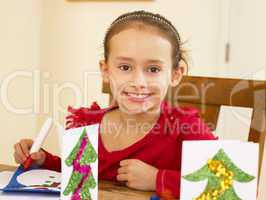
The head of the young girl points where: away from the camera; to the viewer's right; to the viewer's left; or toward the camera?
toward the camera

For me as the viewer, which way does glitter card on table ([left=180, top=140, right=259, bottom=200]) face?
facing the viewer

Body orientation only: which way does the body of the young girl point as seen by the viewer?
toward the camera

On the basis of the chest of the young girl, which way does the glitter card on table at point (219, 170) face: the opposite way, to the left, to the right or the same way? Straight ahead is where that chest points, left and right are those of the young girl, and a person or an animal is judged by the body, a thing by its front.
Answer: the same way

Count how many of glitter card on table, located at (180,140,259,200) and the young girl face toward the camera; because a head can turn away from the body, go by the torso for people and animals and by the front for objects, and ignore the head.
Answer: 2
